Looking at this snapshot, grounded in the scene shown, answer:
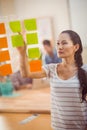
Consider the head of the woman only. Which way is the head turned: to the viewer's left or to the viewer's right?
to the viewer's left

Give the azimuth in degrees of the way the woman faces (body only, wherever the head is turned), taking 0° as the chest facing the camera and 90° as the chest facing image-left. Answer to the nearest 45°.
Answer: approximately 45°
